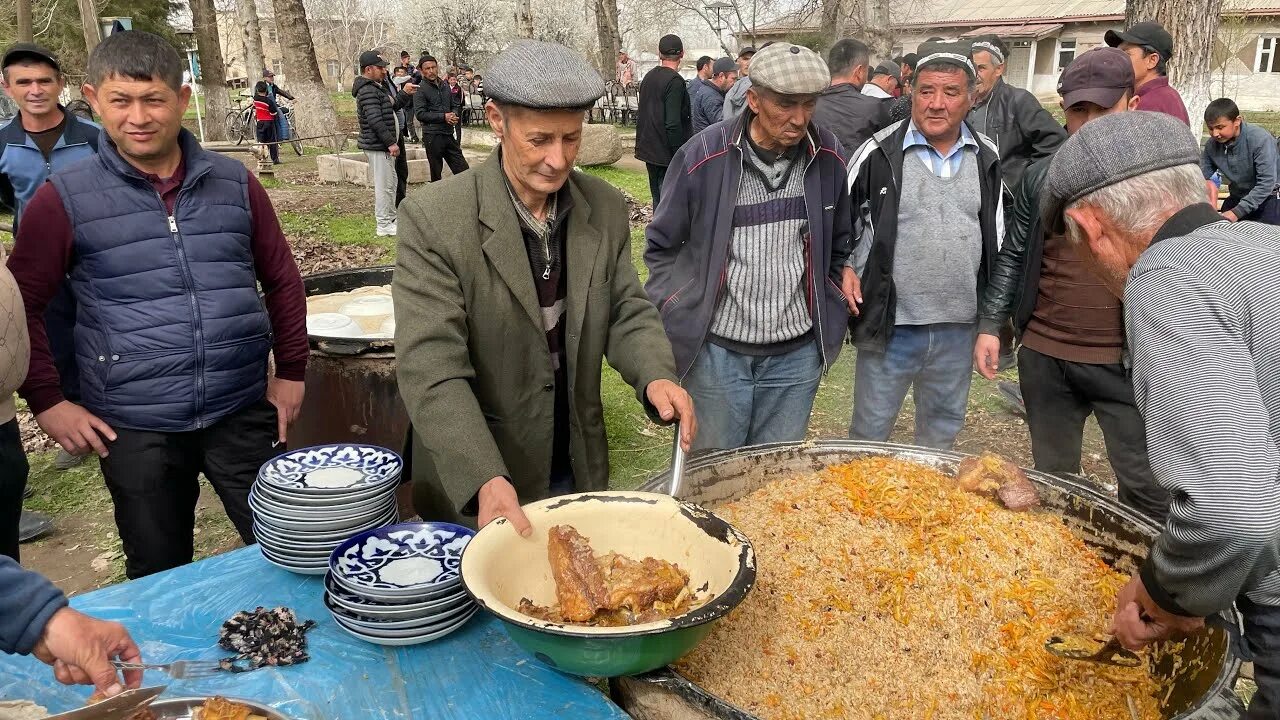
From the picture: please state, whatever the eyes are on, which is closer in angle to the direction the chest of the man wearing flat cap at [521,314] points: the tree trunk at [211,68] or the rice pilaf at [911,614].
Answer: the rice pilaf

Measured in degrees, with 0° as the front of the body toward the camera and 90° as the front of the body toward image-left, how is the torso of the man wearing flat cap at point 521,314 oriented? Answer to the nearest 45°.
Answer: approximately 315°

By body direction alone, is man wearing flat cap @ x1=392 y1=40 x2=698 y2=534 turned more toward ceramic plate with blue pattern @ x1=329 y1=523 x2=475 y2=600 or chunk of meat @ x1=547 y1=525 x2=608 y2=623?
the chunk of meat

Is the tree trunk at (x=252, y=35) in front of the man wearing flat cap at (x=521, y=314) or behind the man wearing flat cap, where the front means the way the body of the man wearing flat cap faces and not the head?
behind

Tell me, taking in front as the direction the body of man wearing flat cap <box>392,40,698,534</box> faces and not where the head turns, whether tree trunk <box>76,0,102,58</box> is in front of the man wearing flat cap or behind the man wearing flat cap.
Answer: behind

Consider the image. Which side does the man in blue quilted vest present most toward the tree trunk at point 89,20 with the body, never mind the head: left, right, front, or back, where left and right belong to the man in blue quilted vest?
back

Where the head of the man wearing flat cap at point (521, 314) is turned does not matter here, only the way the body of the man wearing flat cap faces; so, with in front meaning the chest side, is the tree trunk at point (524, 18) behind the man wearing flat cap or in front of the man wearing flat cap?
behind

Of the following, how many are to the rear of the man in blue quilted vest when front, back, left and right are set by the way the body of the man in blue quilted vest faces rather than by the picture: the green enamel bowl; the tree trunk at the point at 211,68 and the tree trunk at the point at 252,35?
2

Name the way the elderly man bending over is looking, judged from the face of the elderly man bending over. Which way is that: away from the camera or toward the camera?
away from the camera

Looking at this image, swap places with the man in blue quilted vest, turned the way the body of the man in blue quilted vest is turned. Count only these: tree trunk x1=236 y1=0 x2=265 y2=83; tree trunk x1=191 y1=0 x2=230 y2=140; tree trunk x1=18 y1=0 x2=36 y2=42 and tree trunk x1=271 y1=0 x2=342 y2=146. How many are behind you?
4

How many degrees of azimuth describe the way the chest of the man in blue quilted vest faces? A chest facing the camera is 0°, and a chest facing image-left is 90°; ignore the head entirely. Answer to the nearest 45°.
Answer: approximately 0°
